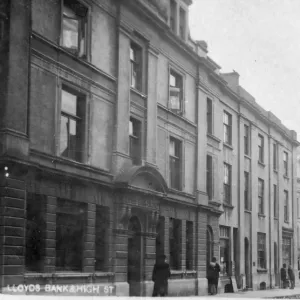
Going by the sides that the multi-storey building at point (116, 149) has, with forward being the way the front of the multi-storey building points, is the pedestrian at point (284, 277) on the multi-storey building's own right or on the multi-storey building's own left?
on the multi-storey building's own left

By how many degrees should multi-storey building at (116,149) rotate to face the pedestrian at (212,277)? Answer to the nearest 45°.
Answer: approximately 90° to its left

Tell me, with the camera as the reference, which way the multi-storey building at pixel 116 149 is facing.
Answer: facing the viewer and to the right of the viewer
